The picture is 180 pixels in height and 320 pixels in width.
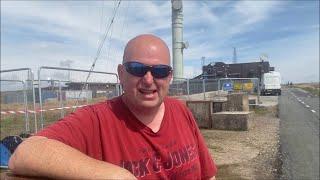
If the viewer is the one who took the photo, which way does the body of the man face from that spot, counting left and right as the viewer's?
facing the viewer and to the right of the viewer

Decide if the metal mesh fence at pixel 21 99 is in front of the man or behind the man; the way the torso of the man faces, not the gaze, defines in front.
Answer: behind

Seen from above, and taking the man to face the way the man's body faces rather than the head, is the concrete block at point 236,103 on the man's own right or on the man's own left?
on the man's own left

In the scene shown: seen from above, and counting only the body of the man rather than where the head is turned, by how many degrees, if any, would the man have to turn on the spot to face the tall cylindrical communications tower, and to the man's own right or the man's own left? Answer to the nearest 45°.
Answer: approximately 135° to the man's own left
